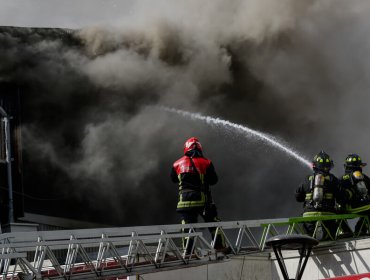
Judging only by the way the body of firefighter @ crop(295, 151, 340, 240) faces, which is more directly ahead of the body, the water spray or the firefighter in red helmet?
the water spray

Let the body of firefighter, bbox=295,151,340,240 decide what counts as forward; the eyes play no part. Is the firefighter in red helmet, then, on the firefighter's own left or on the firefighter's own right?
on the firefighter's own left

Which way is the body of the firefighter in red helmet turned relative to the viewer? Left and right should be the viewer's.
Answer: facing away from the viewer

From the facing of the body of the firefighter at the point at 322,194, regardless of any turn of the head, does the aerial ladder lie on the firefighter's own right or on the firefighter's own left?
on the firefighter's own left

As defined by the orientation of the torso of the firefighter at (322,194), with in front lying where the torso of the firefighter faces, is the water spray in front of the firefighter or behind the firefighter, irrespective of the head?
in front
